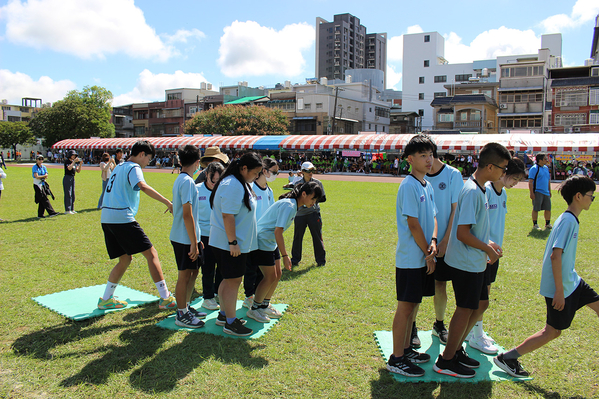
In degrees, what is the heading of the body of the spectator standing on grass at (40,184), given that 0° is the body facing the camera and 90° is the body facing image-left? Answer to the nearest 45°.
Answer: approximately 315°

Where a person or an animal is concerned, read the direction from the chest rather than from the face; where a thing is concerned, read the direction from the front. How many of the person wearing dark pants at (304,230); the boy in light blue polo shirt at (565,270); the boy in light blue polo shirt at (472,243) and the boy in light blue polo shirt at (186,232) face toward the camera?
1

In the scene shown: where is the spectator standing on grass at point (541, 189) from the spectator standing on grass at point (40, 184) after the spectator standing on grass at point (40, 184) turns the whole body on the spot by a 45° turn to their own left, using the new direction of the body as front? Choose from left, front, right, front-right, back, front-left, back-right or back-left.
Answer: front-right

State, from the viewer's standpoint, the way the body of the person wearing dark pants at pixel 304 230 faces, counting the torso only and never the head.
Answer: toward the camera

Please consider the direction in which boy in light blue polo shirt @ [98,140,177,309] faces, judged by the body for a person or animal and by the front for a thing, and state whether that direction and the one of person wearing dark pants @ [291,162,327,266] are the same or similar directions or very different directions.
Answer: very different directions

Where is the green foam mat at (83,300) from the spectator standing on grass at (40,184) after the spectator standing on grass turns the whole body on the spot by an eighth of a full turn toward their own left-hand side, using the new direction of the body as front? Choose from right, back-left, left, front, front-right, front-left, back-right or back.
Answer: right

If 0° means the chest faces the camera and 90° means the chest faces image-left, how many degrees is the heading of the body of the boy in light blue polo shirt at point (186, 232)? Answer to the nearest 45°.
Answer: approximately 270°
